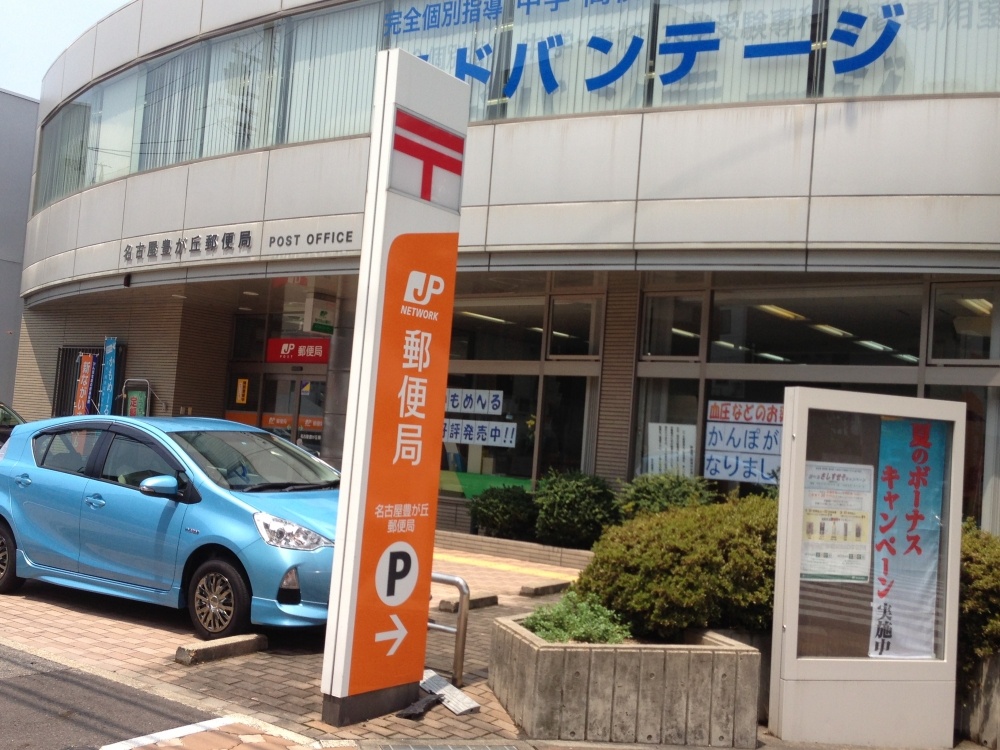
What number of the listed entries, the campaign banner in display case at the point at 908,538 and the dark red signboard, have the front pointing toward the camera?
2

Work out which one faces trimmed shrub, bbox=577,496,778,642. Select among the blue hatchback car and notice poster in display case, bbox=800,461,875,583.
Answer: the blue hatchback car

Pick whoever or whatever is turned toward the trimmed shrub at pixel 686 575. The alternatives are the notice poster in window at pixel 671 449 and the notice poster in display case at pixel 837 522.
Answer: the notice poster in window at pixel 671 449

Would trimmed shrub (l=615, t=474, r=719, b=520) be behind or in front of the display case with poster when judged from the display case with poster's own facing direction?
behind

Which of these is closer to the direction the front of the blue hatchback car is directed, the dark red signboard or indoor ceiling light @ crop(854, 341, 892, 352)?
the indoor ceiling light

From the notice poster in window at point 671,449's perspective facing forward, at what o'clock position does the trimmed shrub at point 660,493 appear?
The trimmed shrub is roughly at 12 o'clock from the notice poster in window.

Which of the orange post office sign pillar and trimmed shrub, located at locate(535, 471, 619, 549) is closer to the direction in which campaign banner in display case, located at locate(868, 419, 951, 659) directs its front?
the orange post office sign pillar

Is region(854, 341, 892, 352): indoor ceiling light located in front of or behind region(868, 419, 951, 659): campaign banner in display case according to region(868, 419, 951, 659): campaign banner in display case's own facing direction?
behind

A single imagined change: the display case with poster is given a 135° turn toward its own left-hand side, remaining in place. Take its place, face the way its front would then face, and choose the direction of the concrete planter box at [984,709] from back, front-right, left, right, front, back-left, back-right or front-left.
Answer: front

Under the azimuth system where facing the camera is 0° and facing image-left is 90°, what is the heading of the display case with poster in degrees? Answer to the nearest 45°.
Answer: approximately 0°
